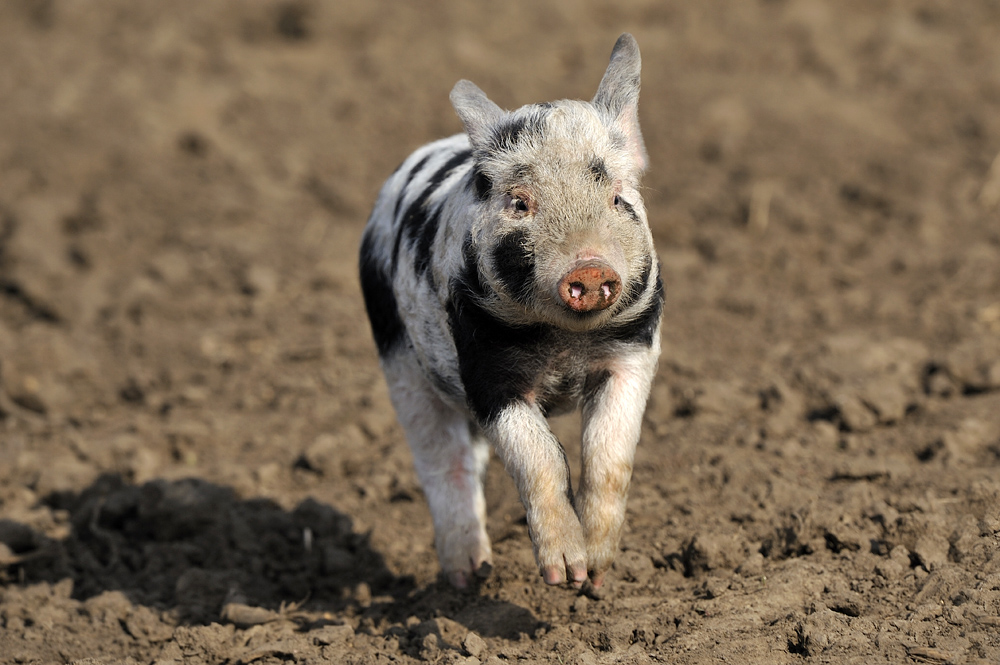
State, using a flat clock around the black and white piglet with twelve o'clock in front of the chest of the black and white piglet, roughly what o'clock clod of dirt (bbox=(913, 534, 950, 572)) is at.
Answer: The clod of dirt is roughly at 10 o'clock from the black and white piglet.

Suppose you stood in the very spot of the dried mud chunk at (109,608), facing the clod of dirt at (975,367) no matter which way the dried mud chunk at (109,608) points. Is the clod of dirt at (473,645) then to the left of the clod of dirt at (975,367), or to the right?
right

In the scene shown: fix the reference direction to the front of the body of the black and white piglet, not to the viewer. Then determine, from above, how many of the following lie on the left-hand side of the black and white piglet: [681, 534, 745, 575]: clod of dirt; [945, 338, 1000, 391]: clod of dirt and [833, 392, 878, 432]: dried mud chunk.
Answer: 3

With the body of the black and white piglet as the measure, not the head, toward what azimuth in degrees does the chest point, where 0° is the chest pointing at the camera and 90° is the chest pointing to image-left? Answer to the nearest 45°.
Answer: approximately 315°

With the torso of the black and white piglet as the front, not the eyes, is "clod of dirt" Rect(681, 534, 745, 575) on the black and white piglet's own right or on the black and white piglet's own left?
on the black and white piglet's own left

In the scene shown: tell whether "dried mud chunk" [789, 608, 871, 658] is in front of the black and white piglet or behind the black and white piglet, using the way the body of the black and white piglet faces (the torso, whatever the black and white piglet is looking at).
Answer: in front

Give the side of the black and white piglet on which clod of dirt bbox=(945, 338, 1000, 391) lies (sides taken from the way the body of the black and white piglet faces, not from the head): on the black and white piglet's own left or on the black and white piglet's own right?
on the black and white piglet's own left
